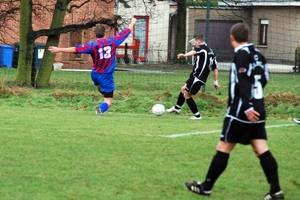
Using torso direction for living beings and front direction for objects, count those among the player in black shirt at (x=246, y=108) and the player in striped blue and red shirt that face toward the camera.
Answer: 0

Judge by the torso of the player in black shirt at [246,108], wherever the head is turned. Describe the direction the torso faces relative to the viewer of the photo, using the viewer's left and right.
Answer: facing away from the viewer and to the left of the viewer

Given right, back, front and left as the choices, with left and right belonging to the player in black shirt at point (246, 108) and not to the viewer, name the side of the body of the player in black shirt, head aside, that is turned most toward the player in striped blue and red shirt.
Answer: front

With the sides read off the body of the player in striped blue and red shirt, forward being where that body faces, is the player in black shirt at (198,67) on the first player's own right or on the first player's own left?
on the first player's own right

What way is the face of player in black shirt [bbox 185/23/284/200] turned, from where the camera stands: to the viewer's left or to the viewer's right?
to the viewer's left

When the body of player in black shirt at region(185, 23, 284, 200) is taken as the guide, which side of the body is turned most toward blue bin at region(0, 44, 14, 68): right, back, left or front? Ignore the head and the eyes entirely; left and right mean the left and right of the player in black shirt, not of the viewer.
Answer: front

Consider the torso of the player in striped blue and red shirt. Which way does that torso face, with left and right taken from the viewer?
facing away from the viewer

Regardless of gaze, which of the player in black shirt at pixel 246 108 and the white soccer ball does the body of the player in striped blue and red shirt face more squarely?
the white soccer ball
